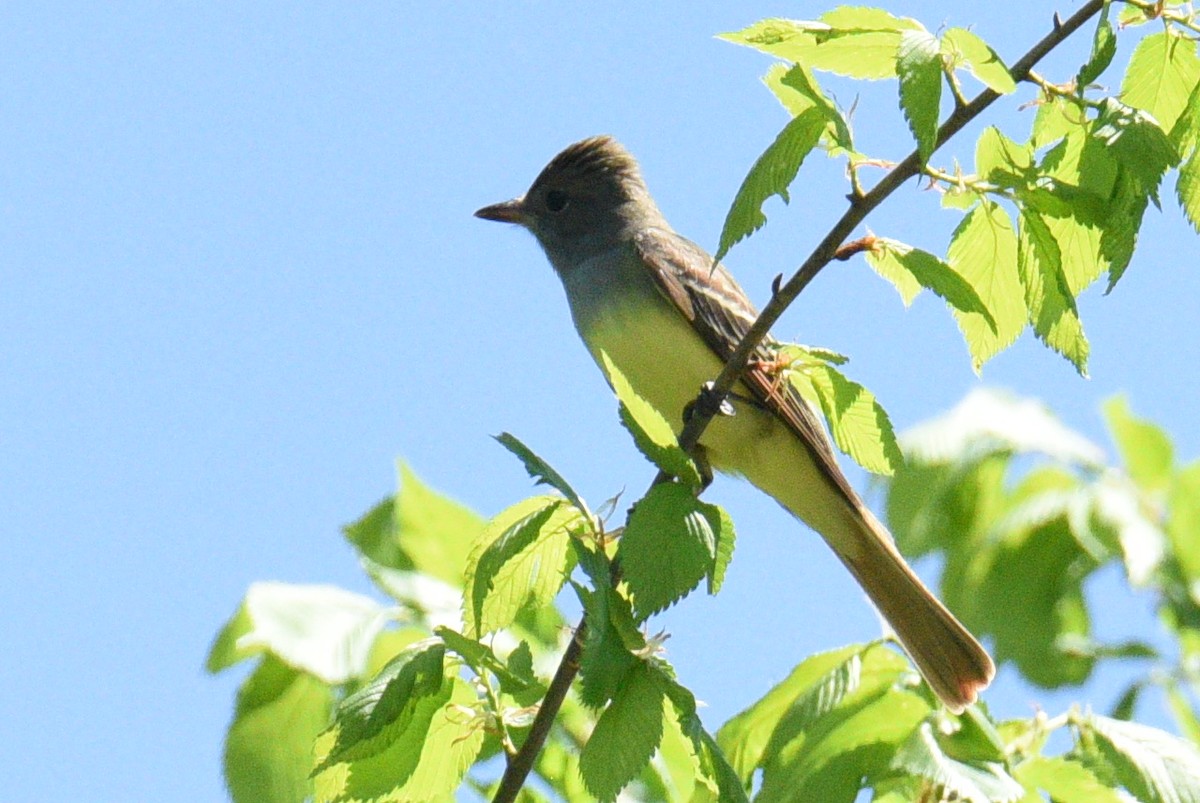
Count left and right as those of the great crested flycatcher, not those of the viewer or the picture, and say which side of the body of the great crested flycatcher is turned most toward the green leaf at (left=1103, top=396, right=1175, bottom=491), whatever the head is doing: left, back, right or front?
back

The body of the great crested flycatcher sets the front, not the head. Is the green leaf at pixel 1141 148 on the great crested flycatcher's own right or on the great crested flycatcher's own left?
on the great crested flycatcher's own left

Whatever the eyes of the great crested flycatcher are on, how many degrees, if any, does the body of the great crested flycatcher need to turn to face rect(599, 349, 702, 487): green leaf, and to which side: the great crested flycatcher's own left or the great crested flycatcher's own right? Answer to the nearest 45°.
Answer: approximately 90° to the great crested flycatcher's own left

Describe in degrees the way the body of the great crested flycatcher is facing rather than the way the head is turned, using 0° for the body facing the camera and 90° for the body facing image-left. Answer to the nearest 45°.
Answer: approximately 90°
